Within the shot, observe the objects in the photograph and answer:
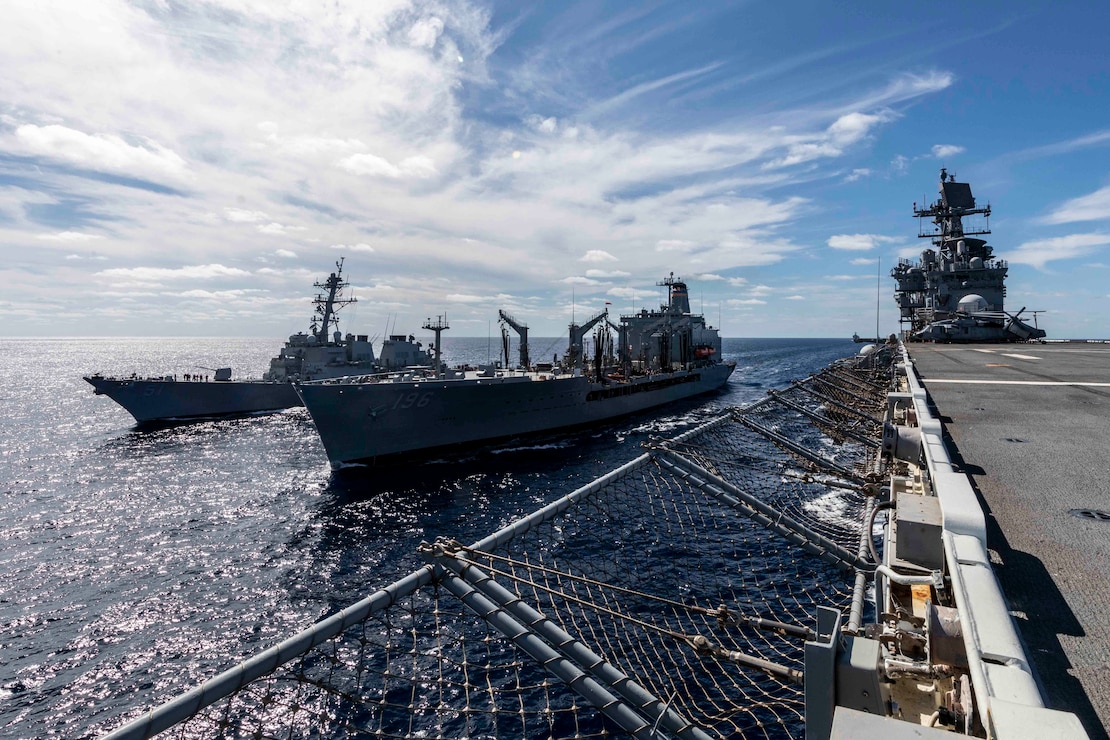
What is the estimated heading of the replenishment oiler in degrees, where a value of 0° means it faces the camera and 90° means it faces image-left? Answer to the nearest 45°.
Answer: approximately 45°
